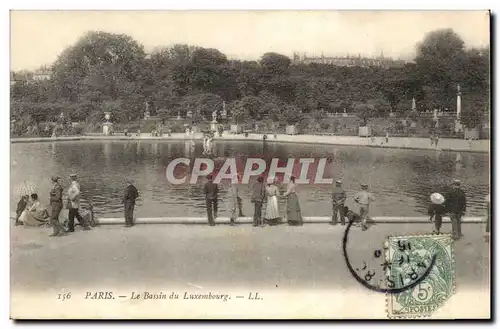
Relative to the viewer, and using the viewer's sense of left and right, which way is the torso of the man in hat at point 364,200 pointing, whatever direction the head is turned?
facing away from the viewer

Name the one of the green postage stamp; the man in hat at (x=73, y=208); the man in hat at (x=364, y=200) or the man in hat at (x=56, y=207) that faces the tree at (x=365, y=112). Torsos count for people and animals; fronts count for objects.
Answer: the man in hat at (x=364, y=200)

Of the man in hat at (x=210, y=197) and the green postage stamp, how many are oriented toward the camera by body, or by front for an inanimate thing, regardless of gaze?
1

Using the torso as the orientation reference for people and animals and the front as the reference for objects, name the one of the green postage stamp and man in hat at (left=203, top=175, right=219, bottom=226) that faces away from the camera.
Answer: the man in hat

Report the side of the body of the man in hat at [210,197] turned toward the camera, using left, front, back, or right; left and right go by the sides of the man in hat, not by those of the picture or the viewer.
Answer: back
